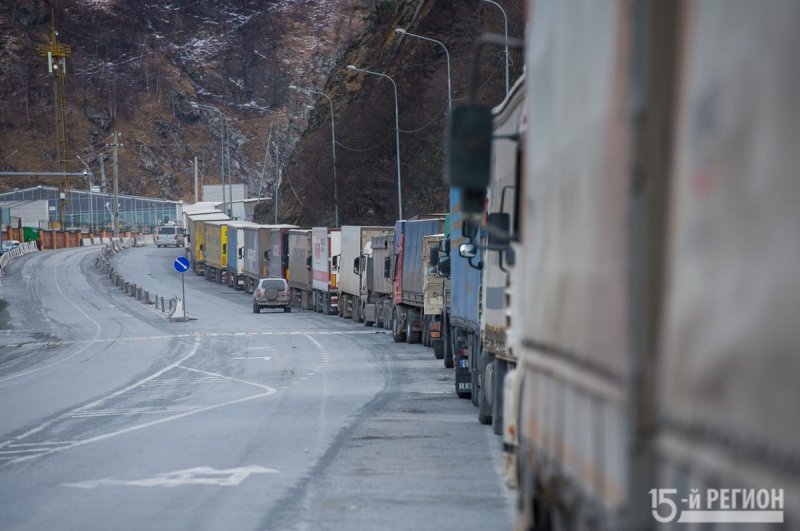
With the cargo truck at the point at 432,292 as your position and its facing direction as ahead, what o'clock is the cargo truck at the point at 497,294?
the cargo truck at the point at 497,294 is roughly at 6 o'clock from the cargo truck at the point at 432,292.

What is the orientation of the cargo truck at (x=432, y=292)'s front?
away from the camera

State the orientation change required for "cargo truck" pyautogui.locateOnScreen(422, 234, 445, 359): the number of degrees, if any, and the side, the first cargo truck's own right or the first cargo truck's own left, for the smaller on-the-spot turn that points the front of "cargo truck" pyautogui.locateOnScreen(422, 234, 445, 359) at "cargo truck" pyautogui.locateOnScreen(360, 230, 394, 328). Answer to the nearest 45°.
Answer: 0° — it already faces it
